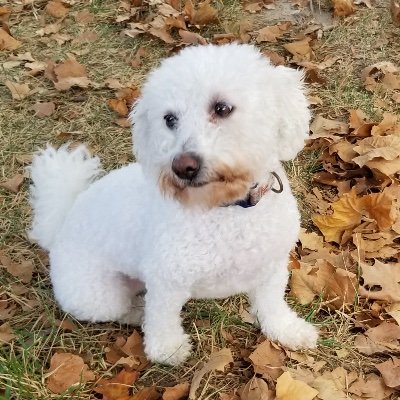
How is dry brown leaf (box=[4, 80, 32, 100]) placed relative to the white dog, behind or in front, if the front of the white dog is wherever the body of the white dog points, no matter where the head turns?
behind

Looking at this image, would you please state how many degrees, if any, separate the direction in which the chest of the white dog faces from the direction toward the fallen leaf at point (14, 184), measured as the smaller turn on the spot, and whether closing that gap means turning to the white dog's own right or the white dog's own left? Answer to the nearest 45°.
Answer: approximately 180°

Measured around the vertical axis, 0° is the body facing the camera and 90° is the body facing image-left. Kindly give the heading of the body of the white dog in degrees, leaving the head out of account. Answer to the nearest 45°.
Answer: approximately 315°

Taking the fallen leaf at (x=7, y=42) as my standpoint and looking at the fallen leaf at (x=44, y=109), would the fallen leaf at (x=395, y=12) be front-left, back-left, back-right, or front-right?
front-left

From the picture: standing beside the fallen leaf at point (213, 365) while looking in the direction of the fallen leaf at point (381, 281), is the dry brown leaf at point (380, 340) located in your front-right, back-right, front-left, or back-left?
front-right

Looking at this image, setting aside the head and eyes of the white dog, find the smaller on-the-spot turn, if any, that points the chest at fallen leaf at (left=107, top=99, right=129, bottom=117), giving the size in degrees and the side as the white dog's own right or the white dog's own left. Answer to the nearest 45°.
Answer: approximately 135° to the white dog's own left

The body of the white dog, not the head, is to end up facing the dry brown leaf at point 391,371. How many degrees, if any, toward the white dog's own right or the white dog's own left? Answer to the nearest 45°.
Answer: approximately 45° to the white dog's own left

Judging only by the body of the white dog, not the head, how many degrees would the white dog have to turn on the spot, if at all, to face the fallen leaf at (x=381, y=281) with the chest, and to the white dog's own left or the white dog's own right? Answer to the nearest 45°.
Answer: approximately 45° to the white dog's own left

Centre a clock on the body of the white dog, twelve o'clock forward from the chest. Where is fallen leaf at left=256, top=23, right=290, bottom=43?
The fallen leaf is roughly at 8 o'clock from the white dog.
